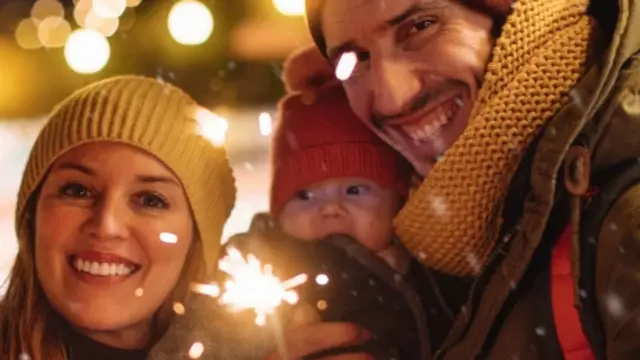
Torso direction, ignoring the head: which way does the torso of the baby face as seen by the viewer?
toward the camera

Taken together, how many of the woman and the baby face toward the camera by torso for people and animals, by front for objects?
2

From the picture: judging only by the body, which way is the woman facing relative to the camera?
toward the camera

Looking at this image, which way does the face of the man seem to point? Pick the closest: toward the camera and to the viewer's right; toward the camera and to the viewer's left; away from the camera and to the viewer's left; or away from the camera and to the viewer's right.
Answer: toward the camera and to the viewer's left

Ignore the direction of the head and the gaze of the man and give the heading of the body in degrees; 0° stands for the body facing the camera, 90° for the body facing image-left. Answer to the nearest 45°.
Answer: approximately 45°

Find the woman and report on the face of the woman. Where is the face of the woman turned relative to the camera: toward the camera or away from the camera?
toward the camera
